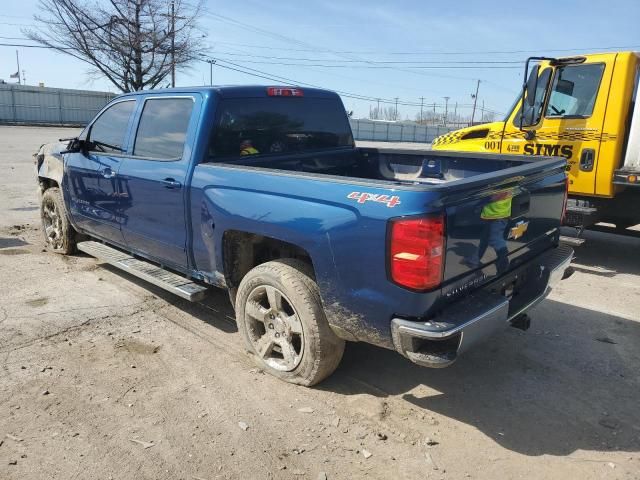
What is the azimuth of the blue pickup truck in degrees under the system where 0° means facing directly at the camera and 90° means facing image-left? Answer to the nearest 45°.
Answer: approximately 135°

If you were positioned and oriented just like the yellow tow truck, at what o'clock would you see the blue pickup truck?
The blue pickup truck is roughly at 10 o'clock from the yellow tow truck.

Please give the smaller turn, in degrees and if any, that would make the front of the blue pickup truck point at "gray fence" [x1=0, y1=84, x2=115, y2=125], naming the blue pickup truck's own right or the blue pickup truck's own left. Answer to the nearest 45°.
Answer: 0° — it already faces it

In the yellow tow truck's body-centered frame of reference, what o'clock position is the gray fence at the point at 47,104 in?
The gray fence is roughly at 1 o'clock from the yellow tow truck.

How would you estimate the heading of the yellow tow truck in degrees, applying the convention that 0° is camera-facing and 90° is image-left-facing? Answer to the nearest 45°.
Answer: approximately 90°

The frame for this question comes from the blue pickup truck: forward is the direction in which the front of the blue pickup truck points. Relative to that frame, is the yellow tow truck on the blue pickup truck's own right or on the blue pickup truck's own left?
on the blue pickup truck's own right

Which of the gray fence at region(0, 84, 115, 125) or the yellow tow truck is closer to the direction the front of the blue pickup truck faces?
the gray fence
